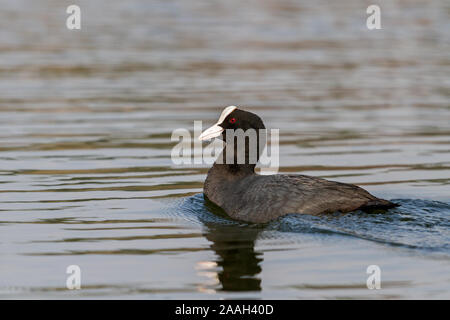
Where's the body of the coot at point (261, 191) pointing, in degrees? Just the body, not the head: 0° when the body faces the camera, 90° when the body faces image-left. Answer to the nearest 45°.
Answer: approximately 90°
